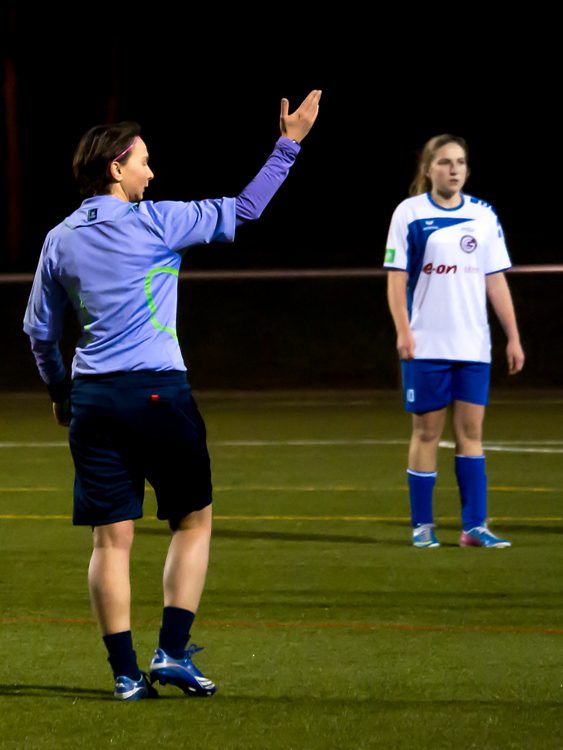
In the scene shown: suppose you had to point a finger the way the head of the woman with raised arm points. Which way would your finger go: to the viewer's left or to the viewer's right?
to the viewer's right

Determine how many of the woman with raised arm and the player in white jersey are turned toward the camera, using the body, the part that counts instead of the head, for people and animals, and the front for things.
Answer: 1

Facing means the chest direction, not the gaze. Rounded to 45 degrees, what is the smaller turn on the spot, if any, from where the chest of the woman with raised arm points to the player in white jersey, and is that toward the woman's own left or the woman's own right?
0° — they already face them

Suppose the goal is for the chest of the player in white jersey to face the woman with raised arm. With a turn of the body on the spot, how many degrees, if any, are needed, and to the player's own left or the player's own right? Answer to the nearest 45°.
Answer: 0° — they already face them

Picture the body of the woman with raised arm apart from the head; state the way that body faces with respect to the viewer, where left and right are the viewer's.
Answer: facing away from the viewer and to the right of the viewer

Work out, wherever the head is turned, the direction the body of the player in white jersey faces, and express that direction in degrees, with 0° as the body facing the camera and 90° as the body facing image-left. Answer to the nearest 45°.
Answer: approximately 0°
